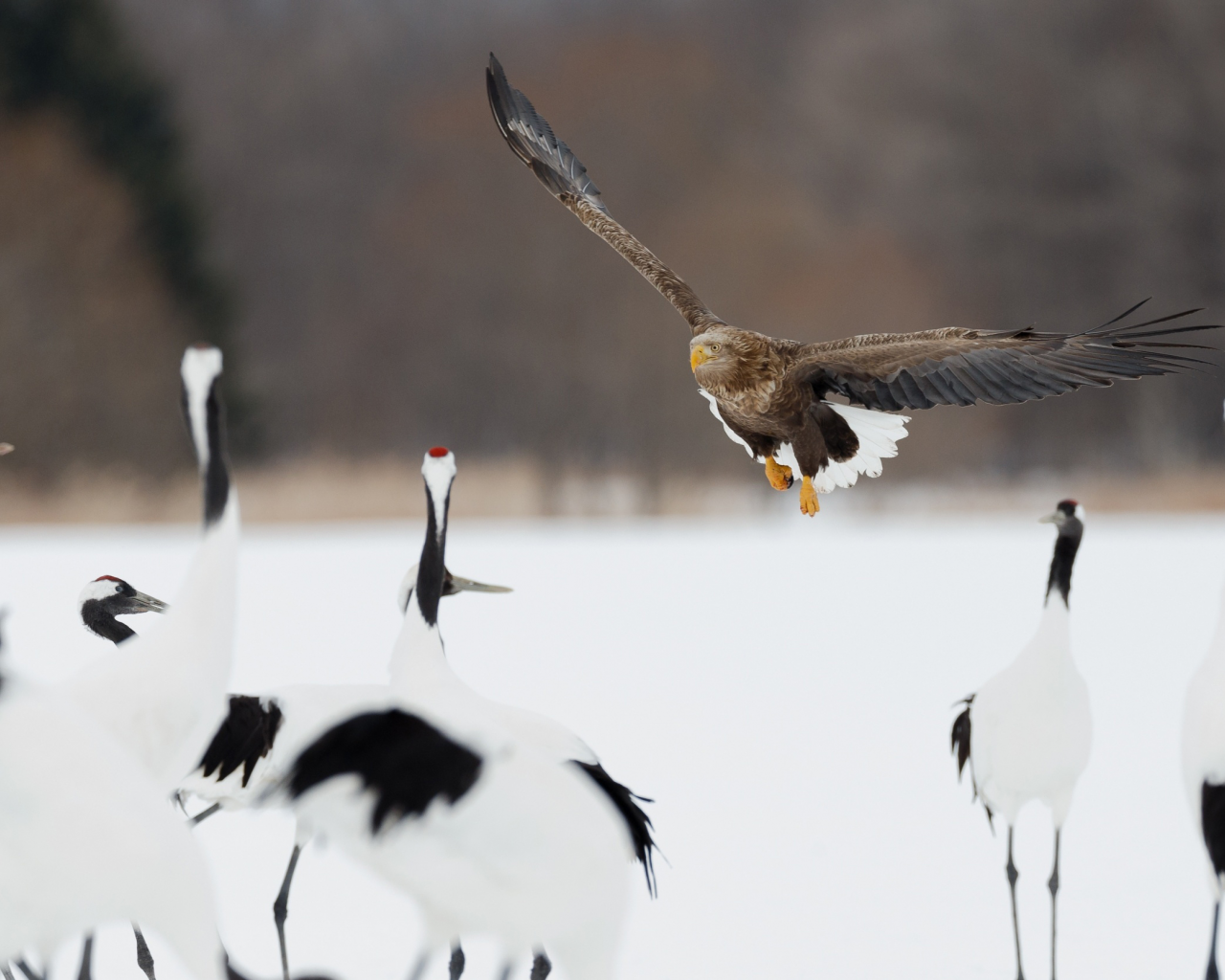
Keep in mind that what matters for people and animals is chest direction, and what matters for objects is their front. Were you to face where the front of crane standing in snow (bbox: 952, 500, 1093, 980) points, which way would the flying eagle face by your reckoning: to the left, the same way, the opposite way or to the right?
to the right

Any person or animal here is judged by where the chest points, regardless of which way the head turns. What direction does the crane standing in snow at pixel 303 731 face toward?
to the viewer's right

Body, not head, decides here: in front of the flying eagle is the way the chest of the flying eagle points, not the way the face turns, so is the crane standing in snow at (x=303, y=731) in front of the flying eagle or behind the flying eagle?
in front

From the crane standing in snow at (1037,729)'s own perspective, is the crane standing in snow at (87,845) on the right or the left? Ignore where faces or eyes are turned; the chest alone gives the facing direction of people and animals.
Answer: on its right

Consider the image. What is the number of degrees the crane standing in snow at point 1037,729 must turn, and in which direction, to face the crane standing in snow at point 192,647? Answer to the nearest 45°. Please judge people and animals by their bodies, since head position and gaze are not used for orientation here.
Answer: approximately 90° to its right

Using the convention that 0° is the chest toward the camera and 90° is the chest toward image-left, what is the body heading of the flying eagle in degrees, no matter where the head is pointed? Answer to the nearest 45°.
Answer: approximately 45°

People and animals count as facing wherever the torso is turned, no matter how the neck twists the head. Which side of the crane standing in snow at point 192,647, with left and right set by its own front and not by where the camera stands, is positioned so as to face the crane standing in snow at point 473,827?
right

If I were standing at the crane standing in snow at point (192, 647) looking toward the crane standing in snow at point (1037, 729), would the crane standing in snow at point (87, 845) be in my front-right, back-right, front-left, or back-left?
back-right
